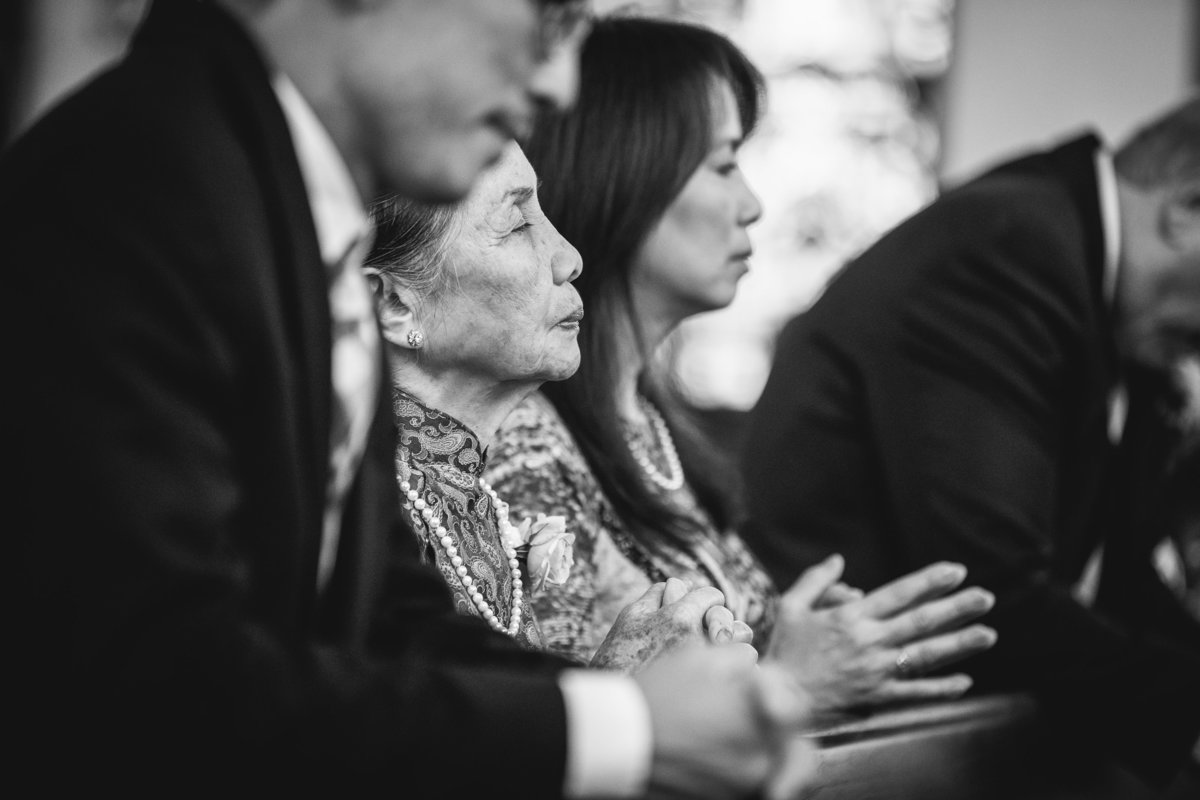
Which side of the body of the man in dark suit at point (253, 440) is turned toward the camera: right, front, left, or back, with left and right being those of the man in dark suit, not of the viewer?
right

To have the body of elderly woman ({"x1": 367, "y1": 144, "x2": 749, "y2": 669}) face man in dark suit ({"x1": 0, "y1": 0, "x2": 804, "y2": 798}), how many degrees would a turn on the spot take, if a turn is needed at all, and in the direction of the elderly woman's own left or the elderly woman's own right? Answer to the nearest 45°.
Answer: approximately 90° to the elderly woman's own right

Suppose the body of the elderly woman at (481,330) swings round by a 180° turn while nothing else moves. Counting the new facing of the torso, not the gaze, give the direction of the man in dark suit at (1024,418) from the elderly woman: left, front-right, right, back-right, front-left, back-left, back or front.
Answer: back-right

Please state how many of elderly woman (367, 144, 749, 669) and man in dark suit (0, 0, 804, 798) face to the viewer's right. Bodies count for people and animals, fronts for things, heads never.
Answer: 2

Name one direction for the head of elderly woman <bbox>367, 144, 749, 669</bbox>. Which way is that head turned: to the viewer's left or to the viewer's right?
to the viewer's right

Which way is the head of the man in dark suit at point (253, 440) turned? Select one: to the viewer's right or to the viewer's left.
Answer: to the viewer's right

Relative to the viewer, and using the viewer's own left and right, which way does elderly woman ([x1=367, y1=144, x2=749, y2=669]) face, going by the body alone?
facing to the right of the viewer

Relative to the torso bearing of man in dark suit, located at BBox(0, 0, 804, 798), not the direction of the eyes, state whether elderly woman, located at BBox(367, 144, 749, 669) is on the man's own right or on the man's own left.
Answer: on the man's own left

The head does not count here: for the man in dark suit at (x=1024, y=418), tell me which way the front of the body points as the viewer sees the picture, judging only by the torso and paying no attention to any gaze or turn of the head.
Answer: to the viewer's right

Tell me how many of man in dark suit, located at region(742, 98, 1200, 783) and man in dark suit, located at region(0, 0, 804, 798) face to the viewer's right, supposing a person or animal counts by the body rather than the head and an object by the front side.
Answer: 2
